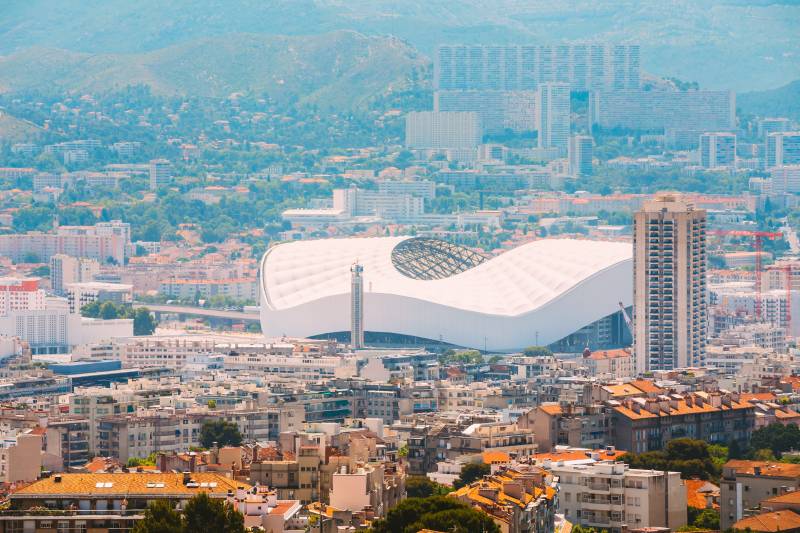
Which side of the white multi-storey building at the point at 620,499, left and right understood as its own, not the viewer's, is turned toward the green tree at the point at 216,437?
right

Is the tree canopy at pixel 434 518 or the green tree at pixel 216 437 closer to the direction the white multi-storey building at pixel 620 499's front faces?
the tree canopy

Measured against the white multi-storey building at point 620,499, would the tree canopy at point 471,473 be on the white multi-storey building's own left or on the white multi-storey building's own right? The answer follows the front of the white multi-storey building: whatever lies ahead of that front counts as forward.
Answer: on the white multi-storey building's own right

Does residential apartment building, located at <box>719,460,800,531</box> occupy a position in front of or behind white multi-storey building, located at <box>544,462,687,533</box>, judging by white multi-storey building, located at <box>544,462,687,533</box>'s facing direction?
behind

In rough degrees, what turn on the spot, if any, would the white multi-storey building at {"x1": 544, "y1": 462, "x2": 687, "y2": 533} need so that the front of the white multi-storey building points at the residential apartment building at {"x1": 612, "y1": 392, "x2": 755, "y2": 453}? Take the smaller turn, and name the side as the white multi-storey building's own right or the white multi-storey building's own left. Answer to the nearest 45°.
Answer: approximately 135° to the white multi-storey building's own right

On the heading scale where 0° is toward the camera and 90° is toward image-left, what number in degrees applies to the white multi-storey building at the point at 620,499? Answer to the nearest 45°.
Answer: approximately 45°
